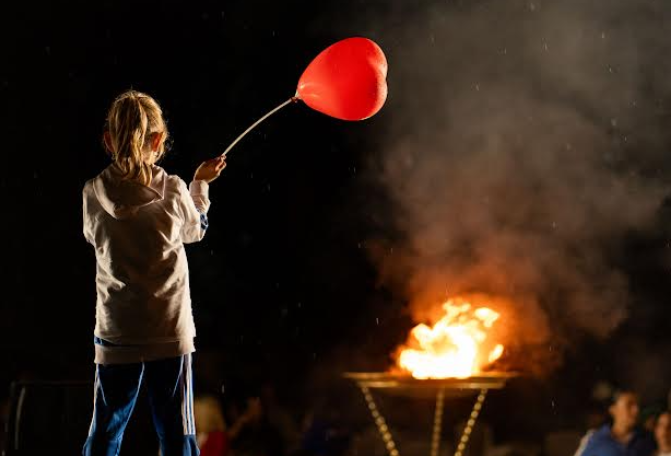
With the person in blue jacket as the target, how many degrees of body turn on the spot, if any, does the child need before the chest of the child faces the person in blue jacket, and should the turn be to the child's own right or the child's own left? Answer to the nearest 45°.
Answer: approximately 45° to the child's own right

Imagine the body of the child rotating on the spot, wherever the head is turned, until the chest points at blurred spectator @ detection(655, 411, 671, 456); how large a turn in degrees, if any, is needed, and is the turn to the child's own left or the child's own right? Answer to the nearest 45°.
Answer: approximately 45° to the child's own right

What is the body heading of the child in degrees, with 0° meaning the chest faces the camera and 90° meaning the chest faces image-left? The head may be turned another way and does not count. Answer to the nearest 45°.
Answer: approximately 180°
